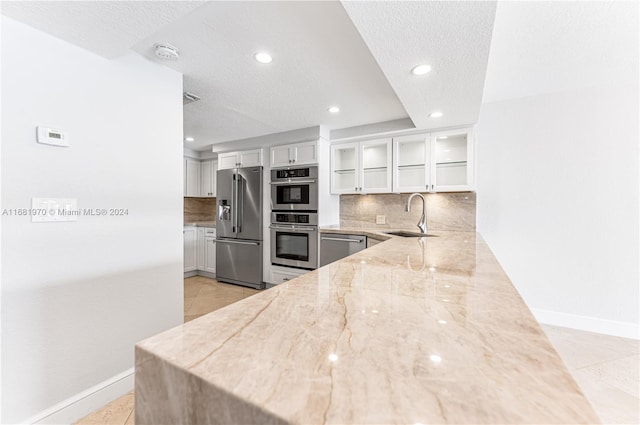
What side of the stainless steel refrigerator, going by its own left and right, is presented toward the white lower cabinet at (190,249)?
right

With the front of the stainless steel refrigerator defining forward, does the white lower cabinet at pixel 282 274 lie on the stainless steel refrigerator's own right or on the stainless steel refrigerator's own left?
on the stainless steel refrigerator's own left

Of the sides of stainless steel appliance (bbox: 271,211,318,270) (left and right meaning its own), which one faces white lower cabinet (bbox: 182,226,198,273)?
right

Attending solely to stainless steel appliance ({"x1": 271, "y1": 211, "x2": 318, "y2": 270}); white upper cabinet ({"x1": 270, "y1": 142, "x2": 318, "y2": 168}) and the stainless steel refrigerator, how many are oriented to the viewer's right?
0

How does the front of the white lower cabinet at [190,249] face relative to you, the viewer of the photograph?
facing the viewer and to the right of the viewer

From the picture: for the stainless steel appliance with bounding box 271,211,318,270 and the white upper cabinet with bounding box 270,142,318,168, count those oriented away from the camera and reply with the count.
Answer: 0

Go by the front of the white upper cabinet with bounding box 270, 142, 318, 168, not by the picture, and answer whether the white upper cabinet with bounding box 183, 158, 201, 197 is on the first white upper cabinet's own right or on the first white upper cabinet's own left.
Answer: on the first white upper cabinet's own right

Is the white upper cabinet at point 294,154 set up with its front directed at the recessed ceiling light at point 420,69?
no

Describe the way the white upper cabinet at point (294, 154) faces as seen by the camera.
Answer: facing the viewer and to the left of the viewer

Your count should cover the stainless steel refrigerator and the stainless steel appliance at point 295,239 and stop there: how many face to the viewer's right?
0

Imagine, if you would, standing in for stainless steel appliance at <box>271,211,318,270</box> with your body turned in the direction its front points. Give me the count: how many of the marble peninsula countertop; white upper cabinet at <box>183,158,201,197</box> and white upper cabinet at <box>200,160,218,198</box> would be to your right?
2

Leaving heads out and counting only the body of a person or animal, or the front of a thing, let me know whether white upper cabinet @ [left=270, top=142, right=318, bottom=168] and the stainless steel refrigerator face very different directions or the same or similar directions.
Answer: same or similar directions
